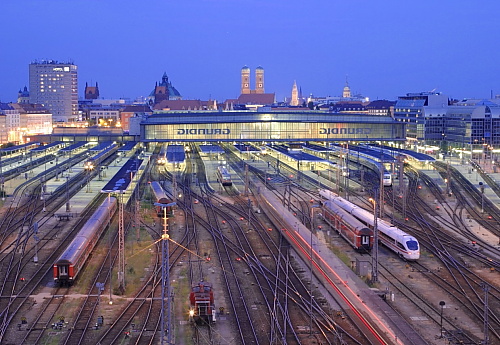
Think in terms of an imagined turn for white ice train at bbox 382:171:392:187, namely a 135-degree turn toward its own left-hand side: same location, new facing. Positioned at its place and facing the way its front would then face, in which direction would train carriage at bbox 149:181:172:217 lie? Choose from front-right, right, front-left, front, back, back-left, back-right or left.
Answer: back

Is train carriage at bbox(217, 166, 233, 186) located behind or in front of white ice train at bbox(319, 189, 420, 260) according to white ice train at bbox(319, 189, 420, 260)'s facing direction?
behind

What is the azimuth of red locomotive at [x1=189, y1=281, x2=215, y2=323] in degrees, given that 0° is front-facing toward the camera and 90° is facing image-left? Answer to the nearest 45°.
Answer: approximately 0°

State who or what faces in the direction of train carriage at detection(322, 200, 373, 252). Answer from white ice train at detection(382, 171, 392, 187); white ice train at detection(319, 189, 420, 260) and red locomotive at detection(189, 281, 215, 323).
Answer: white ice train at detection(382, 171, 392, 187)

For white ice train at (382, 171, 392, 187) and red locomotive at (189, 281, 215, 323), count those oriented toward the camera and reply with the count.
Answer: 2

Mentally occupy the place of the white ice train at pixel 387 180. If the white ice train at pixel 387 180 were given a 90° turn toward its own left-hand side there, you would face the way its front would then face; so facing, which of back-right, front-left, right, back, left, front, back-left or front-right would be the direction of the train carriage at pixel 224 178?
back

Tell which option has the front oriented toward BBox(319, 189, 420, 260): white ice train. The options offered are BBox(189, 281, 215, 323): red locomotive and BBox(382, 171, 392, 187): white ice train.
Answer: BBox(382, 171, 392, 187): white ice train

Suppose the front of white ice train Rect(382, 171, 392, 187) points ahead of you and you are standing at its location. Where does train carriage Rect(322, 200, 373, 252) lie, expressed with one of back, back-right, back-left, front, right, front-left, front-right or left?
front

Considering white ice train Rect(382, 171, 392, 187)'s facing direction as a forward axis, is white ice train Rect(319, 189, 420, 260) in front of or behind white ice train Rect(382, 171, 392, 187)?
in front

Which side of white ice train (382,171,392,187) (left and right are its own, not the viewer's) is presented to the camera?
front

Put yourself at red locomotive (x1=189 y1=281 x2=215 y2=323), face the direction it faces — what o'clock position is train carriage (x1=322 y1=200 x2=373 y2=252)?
The train carriage is roughly at 7 o'clock from the red locomotive.

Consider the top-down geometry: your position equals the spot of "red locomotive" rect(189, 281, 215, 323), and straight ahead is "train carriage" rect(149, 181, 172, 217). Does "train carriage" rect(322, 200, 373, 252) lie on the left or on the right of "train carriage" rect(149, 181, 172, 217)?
right

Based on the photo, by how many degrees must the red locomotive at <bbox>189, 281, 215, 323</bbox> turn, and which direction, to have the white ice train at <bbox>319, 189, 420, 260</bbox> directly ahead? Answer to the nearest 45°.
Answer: approximately 135° to its left

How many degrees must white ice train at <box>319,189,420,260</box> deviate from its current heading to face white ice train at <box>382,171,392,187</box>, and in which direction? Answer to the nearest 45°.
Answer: approximately 135° to its left
